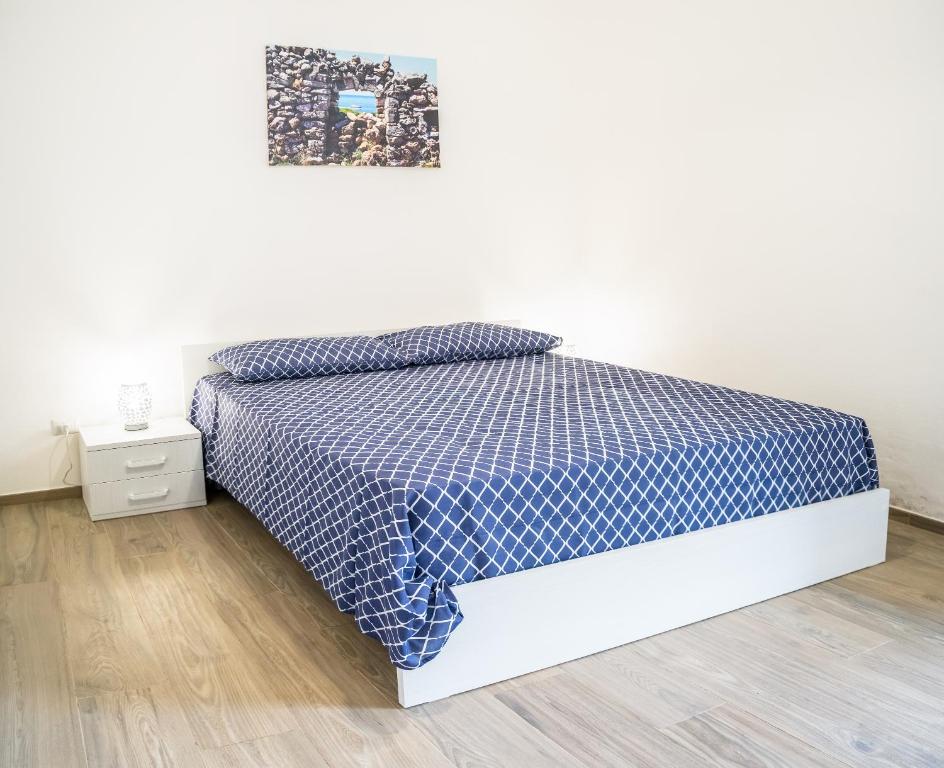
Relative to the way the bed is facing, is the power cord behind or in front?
behind

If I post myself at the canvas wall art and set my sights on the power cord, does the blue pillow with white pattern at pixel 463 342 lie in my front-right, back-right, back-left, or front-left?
back-left

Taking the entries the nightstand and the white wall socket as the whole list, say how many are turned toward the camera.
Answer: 2

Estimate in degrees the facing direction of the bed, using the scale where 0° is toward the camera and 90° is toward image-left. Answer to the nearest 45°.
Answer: approximately 315°

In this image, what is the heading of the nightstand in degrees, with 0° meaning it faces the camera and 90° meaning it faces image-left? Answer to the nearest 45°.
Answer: approximately 0°

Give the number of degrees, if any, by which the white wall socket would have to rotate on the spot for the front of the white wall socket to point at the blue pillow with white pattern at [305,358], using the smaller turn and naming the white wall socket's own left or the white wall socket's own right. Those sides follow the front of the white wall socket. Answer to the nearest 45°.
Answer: approximately 90° to the white wall socket's own left
